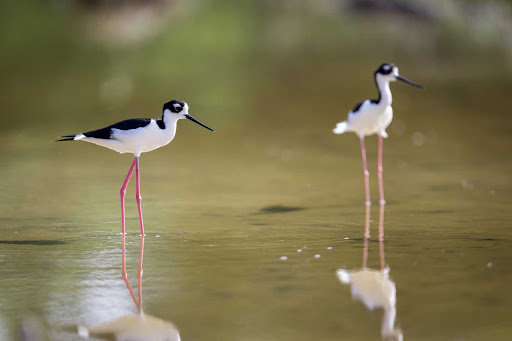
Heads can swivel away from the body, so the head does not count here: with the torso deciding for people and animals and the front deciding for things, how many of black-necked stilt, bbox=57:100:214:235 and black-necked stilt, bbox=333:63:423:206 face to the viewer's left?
0

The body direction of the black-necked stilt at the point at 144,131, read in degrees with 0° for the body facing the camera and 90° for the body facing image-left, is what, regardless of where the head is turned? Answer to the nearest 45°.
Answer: approximately 270°

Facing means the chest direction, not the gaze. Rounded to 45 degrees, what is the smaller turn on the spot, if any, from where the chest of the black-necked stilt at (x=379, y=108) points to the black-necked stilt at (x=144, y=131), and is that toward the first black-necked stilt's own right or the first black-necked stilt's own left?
approximately 90° to the first black-necked stilt's own right

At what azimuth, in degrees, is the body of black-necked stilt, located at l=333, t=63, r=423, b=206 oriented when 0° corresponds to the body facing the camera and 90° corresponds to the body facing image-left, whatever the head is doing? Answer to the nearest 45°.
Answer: approximately 315°
